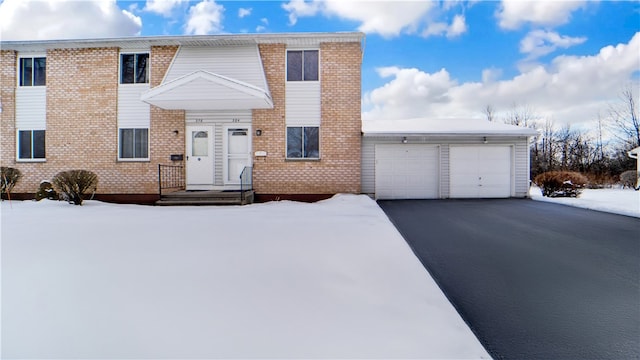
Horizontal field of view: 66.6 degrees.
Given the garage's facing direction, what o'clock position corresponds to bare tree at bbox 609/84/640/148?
The bare tree is roughly at 7 o'clock from the garage.

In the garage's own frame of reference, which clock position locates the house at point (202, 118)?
The house is roughly at 2 o'clock from the garage.

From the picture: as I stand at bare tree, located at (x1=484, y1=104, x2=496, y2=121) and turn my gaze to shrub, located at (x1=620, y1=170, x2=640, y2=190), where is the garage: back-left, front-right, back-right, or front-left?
front-right

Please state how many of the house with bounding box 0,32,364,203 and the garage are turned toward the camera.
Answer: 2

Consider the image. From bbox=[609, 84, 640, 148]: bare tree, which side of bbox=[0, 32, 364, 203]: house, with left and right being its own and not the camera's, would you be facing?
left

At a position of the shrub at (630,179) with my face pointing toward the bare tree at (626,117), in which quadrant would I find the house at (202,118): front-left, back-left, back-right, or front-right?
back-left

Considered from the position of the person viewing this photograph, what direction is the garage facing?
facing the viewer

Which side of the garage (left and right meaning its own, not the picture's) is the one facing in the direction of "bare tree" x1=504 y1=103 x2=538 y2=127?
back

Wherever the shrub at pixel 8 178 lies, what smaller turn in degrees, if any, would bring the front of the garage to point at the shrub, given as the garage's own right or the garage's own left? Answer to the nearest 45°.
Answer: approximately 45° to the garage's own right

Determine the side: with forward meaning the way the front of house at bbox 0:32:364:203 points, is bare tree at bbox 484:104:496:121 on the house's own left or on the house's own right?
on the house's own left

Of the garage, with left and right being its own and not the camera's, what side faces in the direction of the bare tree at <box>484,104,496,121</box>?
back

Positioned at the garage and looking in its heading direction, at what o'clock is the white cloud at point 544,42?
The white cloud is roughly at 7 o'clock from the garage.
